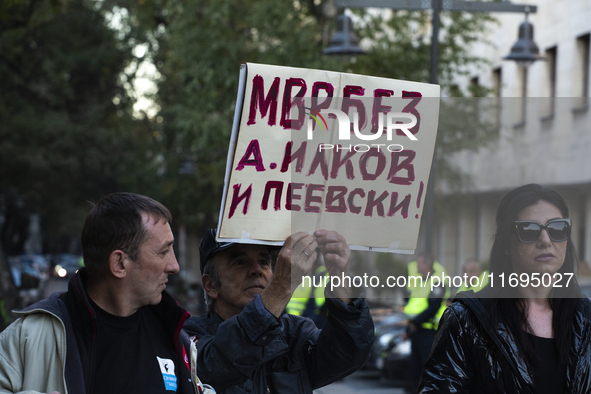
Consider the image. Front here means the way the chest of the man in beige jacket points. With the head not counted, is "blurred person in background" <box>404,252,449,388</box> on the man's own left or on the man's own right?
on the man's own left

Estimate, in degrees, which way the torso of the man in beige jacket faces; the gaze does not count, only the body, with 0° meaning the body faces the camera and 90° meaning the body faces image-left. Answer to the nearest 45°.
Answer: approximately 315°

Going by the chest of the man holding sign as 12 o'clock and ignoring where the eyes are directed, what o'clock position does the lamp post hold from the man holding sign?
The lamp post is roughly at 8 o'clock from the man holding sign.

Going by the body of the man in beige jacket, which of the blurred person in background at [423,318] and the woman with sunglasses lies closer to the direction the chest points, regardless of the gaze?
the woman with sunglasses

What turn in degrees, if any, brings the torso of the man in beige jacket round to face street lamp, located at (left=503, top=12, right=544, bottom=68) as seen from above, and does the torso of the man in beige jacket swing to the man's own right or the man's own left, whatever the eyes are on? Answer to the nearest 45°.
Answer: approximately 90° to the man's own left

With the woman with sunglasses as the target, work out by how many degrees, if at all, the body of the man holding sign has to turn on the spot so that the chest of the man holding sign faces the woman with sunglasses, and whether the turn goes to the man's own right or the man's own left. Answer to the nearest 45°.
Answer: approximately 45° to the man's own left

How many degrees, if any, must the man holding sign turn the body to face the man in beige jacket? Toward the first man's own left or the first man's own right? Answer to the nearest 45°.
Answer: approximately 90° to the first man's own right

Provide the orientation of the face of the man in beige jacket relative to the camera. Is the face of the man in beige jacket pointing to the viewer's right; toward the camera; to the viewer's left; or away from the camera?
to the viewer's right
